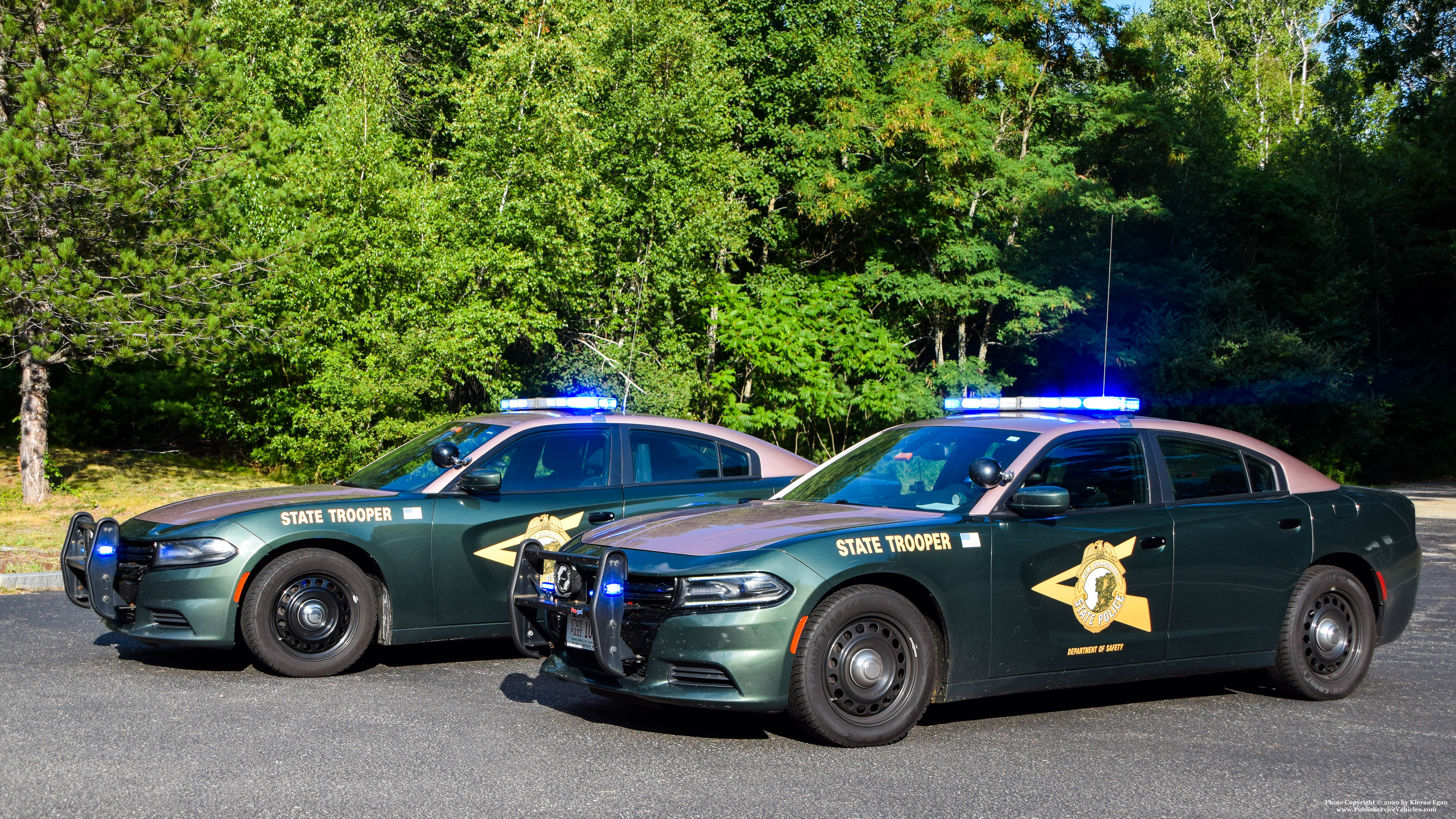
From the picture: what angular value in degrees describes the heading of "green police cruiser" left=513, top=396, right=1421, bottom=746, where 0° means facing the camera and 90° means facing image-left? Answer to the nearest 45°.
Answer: approximately 45°

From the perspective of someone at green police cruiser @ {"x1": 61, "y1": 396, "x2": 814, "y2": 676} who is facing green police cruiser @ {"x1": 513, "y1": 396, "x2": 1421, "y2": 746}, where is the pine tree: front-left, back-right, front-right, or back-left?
back-left
